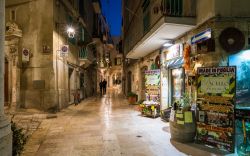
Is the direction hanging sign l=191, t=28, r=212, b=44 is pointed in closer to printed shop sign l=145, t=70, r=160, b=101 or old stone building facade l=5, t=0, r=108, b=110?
the old stone building facade

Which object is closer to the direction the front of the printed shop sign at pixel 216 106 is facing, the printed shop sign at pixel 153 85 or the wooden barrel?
the wooden barrel

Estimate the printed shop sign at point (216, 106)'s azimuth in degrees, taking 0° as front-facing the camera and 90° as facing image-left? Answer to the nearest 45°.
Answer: approximately 45°

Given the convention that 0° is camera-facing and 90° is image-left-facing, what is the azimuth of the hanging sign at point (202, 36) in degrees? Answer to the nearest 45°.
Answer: approximately 45°

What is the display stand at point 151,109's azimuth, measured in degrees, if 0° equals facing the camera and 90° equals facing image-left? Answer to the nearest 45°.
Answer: approximately 45°

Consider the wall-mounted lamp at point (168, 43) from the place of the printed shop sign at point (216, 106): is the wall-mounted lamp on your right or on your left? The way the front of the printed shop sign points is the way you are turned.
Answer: on your right
